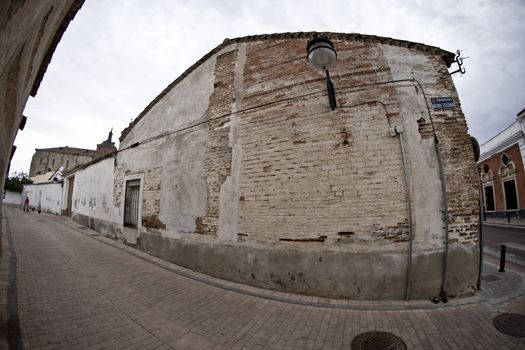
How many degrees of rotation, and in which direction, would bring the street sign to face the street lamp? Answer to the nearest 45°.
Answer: approximately 45° to its right

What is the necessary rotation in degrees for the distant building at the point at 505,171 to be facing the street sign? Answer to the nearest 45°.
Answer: approximately 45° to its left

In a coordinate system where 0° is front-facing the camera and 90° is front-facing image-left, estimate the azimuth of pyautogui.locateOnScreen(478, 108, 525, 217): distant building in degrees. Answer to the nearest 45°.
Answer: approximately 45°

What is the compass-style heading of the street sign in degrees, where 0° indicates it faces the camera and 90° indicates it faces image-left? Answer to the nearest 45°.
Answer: approximately 0°
